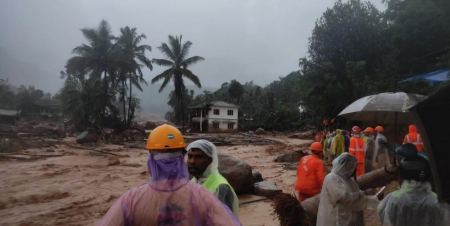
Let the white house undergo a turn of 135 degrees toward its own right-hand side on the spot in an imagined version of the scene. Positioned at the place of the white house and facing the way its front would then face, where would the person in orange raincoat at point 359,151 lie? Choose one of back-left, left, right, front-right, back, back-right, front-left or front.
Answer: back

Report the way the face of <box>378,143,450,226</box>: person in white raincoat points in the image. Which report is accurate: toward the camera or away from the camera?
away from the camera

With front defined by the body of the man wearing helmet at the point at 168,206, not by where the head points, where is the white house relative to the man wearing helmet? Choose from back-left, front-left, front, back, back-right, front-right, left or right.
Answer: front

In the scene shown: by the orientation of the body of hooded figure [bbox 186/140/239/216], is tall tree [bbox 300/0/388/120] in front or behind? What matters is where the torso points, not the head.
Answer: behind

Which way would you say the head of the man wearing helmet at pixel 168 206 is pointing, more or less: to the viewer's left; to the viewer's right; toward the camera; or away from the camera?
away from the camera

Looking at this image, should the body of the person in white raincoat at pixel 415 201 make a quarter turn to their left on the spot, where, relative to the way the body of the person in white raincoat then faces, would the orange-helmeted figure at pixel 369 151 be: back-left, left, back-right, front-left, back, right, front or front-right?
right

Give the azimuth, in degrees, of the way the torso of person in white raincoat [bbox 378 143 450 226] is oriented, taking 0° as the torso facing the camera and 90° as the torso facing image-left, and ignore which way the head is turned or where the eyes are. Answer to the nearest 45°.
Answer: approximately 180°

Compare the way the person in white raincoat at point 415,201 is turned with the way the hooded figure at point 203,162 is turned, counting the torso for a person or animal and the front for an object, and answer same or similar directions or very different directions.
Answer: very different directions

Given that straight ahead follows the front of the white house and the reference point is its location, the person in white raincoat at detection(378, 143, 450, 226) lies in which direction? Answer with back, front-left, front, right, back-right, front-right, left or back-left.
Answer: front-left

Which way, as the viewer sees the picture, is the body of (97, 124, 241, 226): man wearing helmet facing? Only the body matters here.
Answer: away from the camera

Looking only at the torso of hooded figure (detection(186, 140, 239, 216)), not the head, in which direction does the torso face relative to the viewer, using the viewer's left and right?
facing the viewer and to the left of the viewer

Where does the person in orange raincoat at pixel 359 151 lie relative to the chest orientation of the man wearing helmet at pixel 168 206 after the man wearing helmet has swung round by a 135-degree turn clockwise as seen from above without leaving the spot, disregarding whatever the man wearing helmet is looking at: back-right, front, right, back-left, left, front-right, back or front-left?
left

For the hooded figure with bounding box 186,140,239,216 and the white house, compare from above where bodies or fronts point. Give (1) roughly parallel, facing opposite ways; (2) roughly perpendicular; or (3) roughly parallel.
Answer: roughly parallel

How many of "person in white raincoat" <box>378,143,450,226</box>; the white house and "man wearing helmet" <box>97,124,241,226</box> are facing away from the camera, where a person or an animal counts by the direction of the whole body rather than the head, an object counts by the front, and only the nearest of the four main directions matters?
2

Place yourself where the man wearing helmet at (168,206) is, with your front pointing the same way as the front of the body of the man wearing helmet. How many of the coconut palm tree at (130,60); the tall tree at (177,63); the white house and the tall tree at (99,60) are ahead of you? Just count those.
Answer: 4

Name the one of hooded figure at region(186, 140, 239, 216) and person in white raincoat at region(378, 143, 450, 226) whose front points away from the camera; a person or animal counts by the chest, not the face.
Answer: the person in white raincoat
